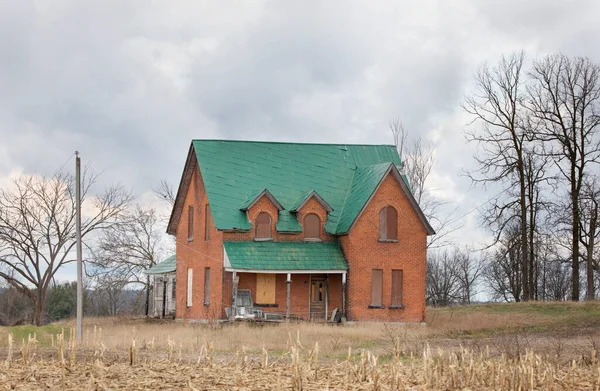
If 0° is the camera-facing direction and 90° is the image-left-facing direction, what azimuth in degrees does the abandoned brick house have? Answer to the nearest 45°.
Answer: approximately 0°
